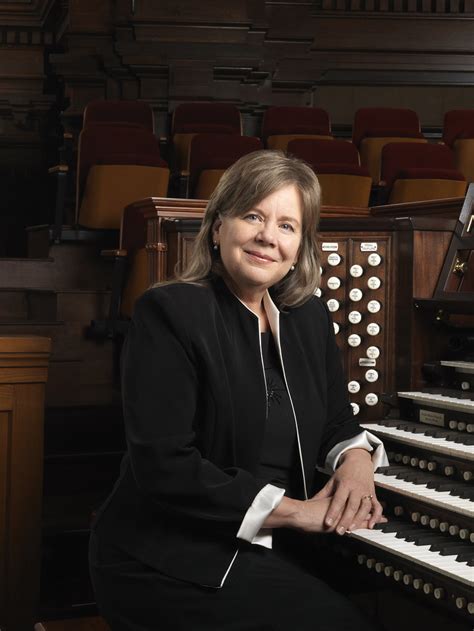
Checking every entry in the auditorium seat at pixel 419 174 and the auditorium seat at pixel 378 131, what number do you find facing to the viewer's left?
0

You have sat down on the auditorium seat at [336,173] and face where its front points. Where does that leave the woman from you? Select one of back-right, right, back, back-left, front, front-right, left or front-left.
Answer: front-right

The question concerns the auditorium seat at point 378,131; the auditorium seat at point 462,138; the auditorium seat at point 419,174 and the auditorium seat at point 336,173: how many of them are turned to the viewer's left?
0

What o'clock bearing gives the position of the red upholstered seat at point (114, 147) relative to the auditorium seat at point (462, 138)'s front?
The red upholstered seat is roughly at 2 o'clock from the auditorium seat.

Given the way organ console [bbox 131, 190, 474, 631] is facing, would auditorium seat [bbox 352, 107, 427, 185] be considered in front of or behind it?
behind

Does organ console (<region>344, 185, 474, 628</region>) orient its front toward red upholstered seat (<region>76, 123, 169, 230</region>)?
no

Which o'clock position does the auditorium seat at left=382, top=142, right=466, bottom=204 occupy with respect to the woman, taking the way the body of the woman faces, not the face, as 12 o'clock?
The auditorium seat is roughly at 8 o'clock from the woman.

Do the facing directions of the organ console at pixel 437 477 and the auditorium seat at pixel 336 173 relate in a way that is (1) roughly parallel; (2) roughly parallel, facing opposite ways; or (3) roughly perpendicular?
roughly perpendicular

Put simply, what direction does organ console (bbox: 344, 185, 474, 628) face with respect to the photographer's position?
facing the viewer and to the left of the viewer

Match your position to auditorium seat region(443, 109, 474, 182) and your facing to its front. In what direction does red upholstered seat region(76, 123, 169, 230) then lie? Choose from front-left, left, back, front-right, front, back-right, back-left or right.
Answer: front-right

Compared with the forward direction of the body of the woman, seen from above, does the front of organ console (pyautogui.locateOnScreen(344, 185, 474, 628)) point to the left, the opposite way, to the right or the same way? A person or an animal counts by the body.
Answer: to the right

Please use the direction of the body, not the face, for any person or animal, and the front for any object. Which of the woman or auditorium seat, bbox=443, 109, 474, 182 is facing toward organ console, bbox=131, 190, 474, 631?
the auditorium seat

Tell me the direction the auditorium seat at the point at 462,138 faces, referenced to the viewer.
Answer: facing the viewer

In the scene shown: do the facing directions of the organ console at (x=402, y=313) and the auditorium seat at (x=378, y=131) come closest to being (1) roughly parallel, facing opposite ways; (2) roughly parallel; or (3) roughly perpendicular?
roughly perpendicular

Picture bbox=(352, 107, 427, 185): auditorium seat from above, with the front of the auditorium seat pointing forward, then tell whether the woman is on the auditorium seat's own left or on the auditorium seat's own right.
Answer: on the auditorium seat's own right

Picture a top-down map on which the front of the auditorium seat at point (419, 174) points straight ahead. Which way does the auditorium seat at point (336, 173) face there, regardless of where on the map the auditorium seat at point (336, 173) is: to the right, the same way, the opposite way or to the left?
the same way

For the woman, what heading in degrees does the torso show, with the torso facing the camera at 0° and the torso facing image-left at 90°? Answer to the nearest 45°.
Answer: approximately 315°

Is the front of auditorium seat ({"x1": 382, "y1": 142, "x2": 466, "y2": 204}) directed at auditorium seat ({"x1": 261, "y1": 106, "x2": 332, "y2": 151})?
no

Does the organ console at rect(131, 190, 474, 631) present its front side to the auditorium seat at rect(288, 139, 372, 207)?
no

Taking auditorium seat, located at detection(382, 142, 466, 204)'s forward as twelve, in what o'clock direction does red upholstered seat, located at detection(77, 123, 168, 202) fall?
The red upholstered seat is roughly at 4 o'clock from the auditorium seat.
